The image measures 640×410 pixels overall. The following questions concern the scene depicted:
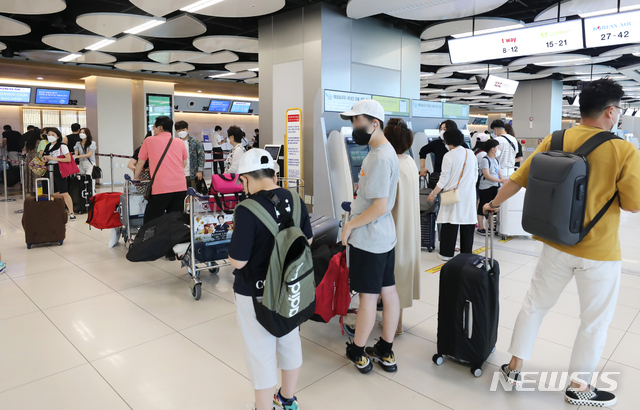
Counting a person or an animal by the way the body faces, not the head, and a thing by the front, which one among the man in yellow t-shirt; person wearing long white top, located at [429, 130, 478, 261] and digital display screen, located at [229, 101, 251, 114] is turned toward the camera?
the digital display screen

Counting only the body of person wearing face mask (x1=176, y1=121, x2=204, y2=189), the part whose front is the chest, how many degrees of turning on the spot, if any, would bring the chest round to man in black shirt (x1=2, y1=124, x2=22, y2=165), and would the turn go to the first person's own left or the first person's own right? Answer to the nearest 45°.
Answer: approximately 90° to the first person's own right

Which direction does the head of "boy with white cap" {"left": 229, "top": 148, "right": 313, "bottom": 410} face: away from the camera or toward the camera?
away from the camera

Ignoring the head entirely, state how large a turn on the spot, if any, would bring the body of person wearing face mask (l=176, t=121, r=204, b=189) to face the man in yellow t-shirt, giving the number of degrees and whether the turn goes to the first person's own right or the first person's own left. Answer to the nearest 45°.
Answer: approximately 45° to the first person's own left

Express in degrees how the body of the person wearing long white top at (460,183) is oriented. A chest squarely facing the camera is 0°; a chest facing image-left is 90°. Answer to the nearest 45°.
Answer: approximately 135°

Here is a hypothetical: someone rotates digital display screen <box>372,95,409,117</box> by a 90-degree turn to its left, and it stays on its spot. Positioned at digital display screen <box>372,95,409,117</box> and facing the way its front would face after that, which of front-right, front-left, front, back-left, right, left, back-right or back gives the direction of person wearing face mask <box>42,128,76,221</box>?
back

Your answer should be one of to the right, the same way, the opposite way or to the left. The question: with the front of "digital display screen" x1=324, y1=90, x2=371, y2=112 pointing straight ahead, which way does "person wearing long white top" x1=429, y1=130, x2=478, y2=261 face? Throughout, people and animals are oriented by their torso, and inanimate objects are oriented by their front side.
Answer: the opposite way

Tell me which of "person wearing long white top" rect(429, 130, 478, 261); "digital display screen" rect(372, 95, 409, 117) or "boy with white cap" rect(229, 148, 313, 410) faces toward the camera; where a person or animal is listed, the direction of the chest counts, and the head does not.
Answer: the digital display screen

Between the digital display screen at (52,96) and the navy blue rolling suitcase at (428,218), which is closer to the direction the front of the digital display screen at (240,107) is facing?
the navy blue rolling suitcase

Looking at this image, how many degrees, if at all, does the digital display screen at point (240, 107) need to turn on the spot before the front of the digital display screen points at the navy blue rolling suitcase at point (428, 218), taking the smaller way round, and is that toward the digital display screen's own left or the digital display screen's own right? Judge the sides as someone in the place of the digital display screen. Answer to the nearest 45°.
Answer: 0° — it already faces it
